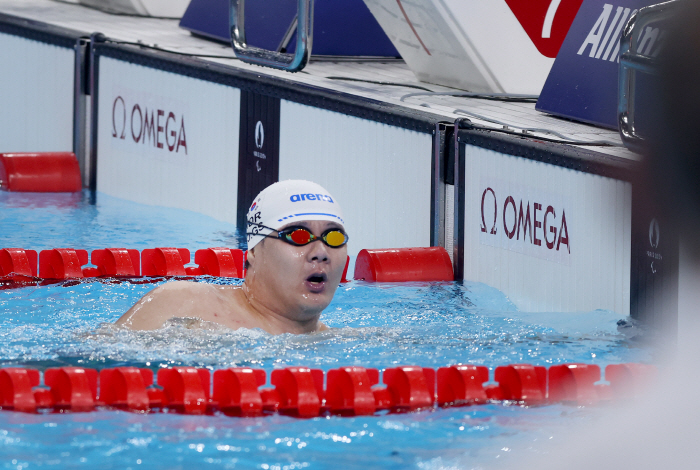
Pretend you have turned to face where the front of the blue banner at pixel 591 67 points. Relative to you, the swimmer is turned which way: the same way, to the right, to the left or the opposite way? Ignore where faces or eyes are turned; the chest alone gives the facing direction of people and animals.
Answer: to the left

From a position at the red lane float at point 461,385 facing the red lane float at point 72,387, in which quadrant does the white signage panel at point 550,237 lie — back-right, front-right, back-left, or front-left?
back-right

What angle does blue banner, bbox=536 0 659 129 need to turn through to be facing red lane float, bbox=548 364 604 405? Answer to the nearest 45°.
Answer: approximately 45° to its left

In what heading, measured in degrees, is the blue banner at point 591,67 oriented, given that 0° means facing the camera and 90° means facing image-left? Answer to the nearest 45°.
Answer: approximately 45°

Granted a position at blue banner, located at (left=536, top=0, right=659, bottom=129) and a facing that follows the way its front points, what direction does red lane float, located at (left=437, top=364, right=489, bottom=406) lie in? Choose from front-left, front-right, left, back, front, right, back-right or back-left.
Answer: front-left
